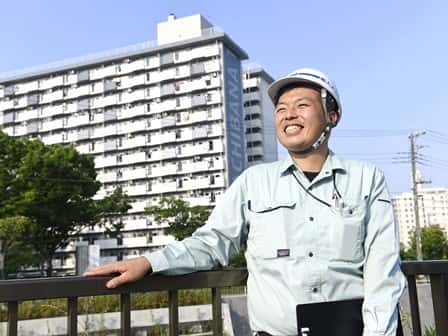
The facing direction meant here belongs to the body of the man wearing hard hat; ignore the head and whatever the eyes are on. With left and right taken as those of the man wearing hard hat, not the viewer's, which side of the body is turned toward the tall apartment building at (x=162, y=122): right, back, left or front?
back

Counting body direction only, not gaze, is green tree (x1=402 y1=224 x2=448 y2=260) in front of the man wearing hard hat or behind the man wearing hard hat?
behind

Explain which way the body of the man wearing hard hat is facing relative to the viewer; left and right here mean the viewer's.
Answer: facing the viewer

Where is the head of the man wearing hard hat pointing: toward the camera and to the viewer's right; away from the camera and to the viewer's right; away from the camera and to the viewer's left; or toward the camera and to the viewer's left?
toward the camera and to the viewer's left

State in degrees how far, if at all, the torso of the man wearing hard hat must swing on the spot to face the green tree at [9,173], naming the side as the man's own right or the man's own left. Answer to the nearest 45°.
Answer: approximately 135° to the man's own right
